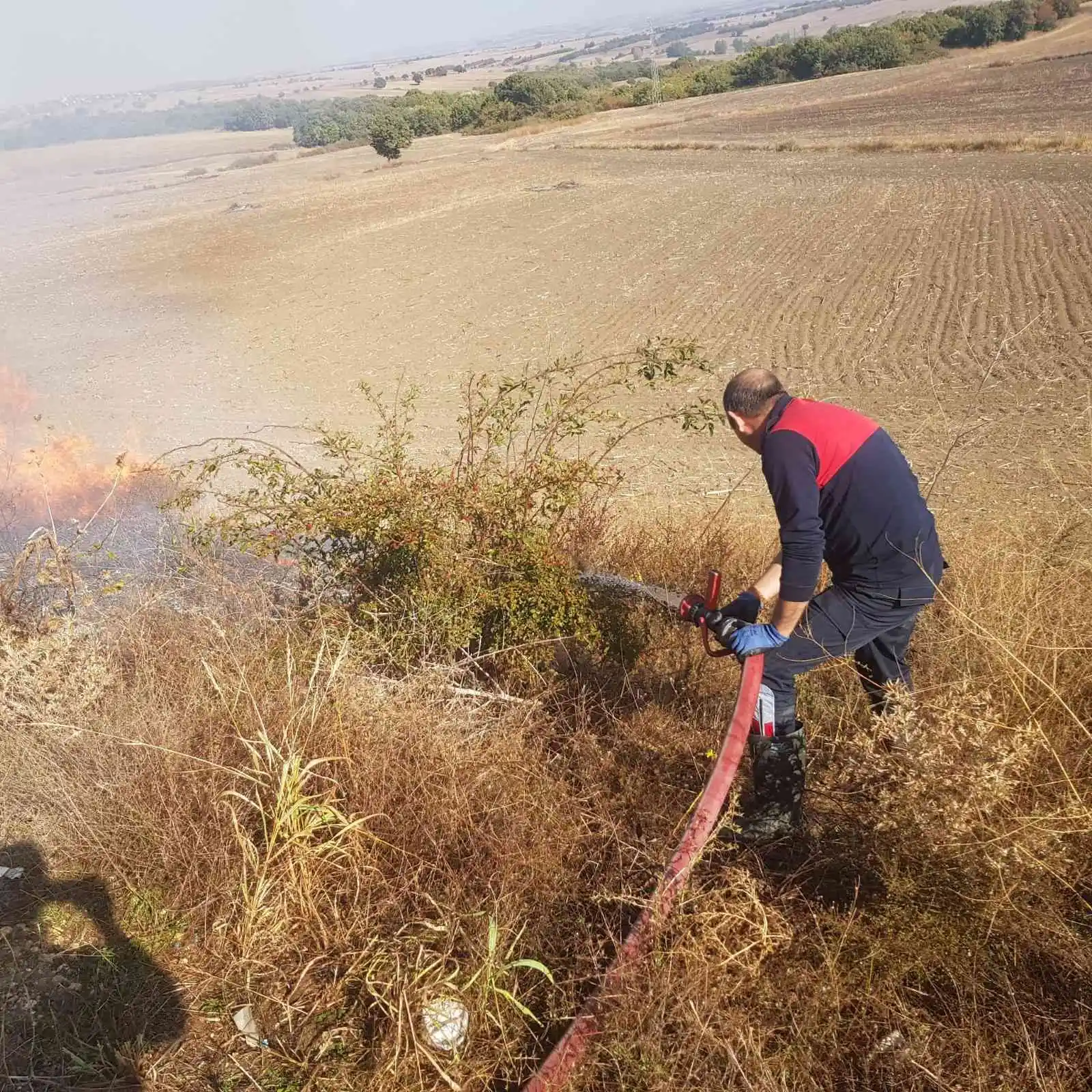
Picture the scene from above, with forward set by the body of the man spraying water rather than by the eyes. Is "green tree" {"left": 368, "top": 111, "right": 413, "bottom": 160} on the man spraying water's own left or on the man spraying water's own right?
on the man spraying water's own right

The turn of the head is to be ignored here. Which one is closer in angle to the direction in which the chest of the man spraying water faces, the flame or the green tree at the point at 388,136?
the flame

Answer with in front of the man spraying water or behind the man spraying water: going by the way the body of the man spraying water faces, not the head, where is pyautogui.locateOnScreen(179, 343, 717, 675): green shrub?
in front

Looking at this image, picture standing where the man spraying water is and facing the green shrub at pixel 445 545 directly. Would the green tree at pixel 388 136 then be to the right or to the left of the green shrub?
right

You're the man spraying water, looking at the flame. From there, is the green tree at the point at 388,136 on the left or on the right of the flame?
right

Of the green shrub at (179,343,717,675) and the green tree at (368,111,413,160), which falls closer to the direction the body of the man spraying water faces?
the green shrub

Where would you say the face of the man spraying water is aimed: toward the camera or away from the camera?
away from the camera

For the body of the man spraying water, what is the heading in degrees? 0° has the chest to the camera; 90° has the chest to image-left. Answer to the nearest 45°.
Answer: approximately 90°
